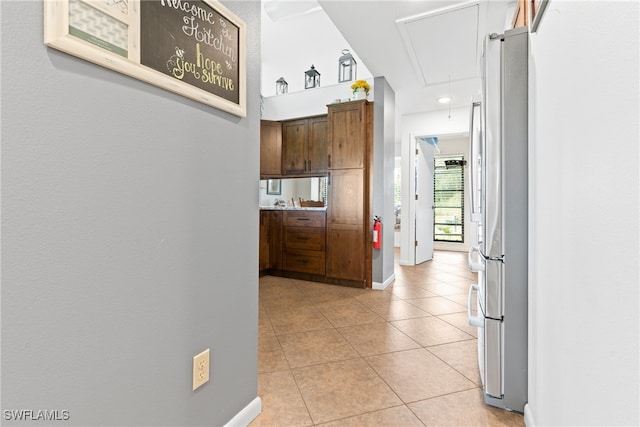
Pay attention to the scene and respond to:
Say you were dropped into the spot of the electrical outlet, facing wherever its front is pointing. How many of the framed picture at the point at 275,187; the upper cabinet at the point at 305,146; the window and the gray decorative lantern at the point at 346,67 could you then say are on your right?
0

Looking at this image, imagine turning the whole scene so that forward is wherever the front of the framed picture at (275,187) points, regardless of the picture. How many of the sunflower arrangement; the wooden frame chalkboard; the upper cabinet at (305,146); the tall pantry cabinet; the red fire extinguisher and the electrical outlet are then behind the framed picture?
0

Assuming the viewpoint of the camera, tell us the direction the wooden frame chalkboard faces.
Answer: facing the viewer and to the right of the viewer

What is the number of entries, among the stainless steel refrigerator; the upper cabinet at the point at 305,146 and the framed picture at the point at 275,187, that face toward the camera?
2

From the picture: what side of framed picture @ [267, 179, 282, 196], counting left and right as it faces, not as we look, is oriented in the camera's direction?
front

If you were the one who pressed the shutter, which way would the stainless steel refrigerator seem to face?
facing to the left of the viewer

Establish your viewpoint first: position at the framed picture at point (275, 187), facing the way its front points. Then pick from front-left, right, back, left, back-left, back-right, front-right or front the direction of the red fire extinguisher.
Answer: front-left

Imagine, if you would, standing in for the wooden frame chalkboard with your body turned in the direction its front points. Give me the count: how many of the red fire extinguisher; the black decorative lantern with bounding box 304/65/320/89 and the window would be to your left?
3

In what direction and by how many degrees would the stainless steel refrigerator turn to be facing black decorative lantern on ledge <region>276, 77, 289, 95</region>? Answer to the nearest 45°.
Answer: approximately 45° to its right

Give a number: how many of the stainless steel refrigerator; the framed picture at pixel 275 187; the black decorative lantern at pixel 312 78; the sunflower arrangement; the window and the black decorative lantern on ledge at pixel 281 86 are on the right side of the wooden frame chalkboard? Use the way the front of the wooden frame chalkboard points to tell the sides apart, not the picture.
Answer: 0

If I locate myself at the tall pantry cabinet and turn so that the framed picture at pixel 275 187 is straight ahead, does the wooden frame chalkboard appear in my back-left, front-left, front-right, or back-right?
back-left

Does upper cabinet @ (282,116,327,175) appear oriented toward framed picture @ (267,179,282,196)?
no

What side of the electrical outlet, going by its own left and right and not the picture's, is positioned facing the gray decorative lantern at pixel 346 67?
left

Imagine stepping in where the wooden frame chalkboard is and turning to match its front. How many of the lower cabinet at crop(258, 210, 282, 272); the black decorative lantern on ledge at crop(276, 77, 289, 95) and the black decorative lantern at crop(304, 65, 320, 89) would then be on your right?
0

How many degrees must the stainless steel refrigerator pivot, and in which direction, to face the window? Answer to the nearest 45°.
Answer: approximately 90° to its right

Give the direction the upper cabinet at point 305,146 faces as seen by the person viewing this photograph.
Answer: facing the viewer

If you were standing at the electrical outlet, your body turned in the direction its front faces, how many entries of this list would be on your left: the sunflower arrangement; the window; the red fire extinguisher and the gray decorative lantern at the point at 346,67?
4
